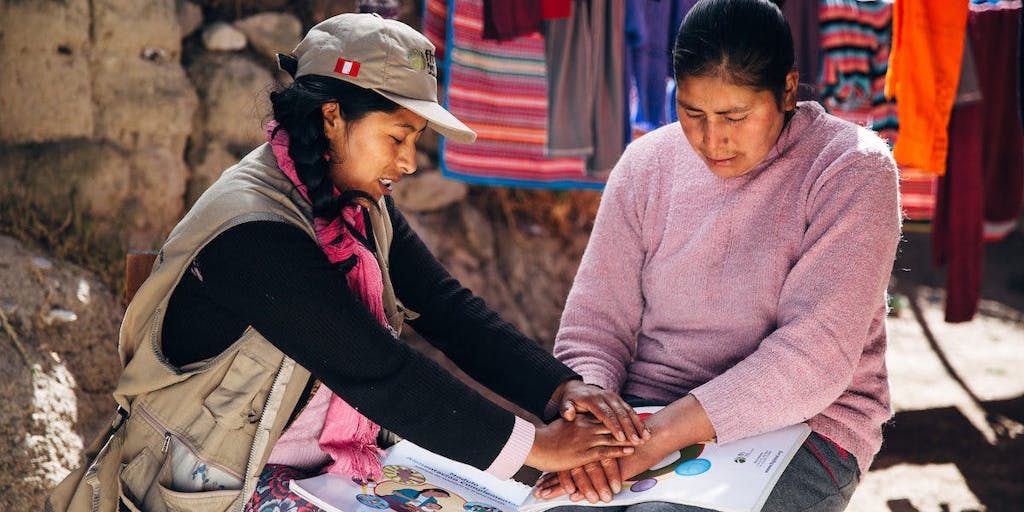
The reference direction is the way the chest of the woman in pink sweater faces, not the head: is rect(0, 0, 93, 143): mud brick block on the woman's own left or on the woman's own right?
on the woman's own right

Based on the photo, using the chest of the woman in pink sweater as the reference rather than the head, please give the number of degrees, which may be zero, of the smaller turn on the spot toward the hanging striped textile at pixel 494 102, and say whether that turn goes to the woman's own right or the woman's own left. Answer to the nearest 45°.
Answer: approximately 90° to the woman's own right

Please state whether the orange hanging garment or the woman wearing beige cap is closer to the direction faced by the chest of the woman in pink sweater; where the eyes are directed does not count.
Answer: the woman wearing beige cap

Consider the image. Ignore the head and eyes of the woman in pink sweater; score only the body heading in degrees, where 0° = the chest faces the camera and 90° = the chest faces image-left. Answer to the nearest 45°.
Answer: approximately 45°

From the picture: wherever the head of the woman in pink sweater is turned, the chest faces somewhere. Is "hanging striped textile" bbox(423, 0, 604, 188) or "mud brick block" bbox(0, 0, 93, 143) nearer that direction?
the mud brick block

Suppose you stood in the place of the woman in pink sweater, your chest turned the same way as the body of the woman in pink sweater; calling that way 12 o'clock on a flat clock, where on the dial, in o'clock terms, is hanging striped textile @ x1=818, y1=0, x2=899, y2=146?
The hanging striped textile is roughly at 5 o'clock from the woman in pink sweater.

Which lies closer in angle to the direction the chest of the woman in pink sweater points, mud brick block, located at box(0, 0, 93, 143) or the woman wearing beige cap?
the woman wearing beige cap

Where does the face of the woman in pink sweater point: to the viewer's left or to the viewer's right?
to the viewer's left
